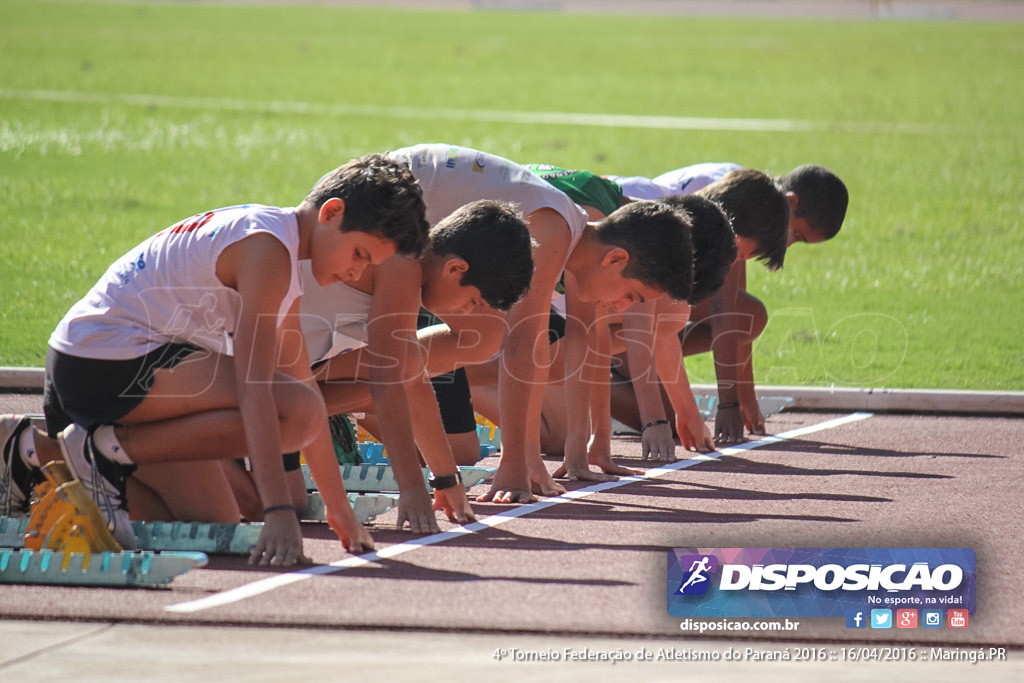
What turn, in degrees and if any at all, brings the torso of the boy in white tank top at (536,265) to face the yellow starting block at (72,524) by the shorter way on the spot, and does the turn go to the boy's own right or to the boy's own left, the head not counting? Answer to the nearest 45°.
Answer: approximately 135° to the boy's own right

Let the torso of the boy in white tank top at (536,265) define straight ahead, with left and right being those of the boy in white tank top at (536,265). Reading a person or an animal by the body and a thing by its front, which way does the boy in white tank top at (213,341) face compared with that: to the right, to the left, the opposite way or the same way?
the same way

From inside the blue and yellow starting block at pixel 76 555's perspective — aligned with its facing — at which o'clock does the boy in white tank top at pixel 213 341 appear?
The boy in white tank top is roughly at 11 o'clock from the blue and yellow starting block.

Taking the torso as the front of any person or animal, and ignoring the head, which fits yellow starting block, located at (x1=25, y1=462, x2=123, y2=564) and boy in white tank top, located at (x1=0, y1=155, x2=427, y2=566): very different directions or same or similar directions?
same or similar directions

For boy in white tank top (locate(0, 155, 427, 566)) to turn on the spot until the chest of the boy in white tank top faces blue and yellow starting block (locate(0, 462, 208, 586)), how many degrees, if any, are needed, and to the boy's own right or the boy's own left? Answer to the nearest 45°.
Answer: approximately 135° to the boy's own right

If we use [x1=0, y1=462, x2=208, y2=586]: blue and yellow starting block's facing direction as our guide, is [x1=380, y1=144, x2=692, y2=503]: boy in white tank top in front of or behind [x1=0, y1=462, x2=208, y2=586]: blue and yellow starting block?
in front

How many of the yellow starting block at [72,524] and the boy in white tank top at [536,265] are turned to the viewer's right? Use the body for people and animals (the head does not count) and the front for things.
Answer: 2

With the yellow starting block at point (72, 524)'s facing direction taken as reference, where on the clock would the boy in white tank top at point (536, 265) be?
The boy in white tank top is roughly at 11 o'clock from the yellow starting block.

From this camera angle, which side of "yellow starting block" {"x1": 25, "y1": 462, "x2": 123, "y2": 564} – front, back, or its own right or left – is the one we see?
right

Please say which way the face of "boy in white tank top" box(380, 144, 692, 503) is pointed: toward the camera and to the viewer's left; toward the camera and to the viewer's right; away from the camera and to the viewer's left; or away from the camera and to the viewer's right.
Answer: toward the camera and to the viewer's right

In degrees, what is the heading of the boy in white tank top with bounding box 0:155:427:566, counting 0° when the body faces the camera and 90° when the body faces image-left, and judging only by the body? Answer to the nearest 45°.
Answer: approximately 270°

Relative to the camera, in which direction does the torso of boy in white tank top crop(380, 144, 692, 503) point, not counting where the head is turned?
to the viewer's right

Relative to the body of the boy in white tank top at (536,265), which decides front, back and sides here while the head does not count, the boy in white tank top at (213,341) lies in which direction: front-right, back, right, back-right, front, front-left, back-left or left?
back-right

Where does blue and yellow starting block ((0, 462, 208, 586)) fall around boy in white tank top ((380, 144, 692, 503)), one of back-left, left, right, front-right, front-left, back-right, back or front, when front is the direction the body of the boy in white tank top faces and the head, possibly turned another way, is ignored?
back-right

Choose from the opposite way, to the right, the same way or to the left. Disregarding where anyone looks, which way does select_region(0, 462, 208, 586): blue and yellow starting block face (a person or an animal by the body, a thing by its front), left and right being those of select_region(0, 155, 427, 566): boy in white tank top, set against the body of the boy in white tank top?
the same way

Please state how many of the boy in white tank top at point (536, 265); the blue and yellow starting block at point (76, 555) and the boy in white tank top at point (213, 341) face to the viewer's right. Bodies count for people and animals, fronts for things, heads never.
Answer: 3

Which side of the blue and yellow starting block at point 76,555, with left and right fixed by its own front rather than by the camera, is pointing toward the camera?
right
